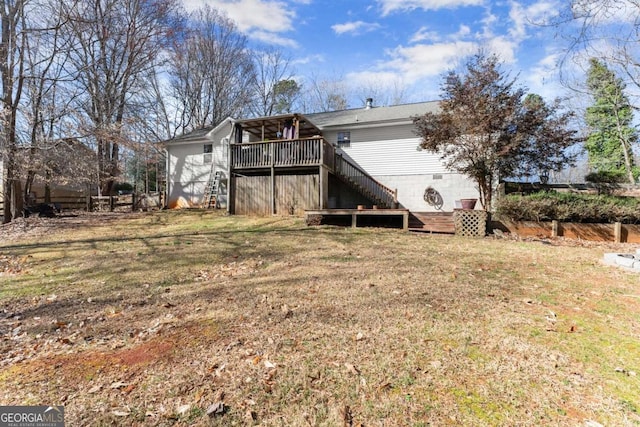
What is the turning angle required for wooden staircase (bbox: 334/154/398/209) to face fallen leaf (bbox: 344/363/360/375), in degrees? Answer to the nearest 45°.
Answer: approximately 90° to its right

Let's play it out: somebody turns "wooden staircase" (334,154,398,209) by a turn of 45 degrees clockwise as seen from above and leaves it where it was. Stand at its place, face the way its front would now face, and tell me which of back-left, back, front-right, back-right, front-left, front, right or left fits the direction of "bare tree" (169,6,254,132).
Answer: back

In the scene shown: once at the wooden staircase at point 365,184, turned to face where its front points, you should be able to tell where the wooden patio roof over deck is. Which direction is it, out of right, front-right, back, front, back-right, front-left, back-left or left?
back

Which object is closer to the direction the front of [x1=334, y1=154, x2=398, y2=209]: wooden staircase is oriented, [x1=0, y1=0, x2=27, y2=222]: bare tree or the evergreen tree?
the evergreen tree

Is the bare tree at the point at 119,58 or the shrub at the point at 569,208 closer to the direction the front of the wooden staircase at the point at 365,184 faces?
the shrub

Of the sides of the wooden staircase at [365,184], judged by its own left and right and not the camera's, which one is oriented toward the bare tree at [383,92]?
left

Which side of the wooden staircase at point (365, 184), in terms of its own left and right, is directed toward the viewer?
right

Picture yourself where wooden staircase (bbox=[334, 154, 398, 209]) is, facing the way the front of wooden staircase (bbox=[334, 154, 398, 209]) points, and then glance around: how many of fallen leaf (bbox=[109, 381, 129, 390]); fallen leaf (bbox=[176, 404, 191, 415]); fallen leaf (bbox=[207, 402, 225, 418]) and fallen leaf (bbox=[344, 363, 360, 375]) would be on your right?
4

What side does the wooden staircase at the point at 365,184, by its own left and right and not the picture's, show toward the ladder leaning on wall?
back
